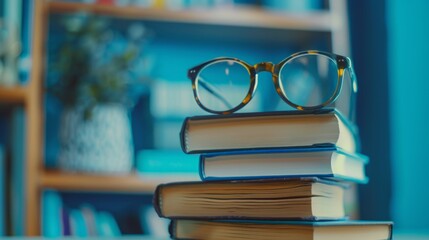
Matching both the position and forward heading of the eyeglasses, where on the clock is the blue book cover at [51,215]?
The blue book cover is roughly at 5 o'clock from the eyeglasses.

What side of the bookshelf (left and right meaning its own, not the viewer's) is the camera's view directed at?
front

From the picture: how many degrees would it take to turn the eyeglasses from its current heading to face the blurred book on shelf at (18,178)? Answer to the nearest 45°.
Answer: approximately 135° to its right

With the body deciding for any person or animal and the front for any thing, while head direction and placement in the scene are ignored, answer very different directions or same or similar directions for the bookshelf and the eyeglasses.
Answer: same or similar directions

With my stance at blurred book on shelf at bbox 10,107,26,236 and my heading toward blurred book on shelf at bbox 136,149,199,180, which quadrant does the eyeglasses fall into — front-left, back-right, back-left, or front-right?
front-right

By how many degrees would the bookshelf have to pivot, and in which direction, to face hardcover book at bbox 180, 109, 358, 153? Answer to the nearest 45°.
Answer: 0° — it already faces it

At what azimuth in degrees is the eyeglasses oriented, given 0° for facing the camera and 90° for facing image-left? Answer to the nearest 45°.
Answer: approximately 0°

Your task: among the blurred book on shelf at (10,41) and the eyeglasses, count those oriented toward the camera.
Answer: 2
